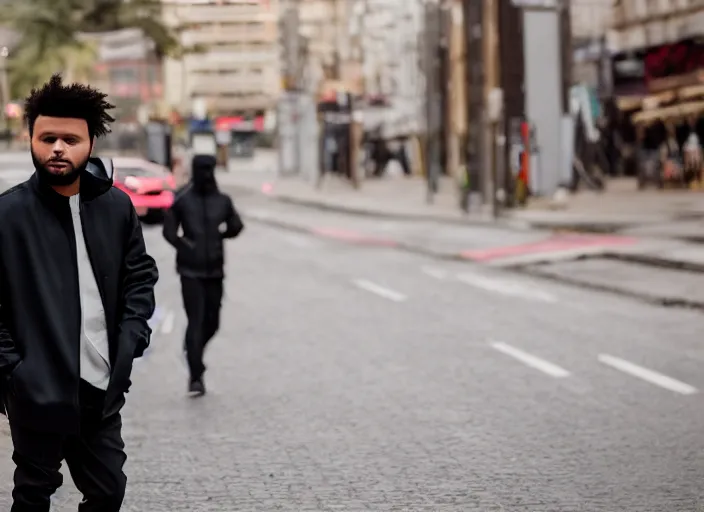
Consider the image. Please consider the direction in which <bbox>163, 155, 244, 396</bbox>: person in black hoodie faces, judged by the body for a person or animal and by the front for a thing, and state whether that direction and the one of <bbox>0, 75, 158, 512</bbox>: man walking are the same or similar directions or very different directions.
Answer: same or similar directions

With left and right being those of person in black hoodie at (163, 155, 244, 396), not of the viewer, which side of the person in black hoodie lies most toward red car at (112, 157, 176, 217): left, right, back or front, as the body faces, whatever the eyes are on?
back

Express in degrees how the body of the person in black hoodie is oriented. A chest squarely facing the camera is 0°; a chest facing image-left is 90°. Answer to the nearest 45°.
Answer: approximately 0°

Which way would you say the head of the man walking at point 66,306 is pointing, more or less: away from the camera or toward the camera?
toward the camera

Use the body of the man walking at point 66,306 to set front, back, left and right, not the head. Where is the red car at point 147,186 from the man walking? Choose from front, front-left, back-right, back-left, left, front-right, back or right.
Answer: back

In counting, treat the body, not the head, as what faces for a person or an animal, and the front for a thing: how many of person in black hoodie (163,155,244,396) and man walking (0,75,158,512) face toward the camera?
2

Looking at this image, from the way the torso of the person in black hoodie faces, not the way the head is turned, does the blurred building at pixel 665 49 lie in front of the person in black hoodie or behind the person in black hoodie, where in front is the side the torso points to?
behind

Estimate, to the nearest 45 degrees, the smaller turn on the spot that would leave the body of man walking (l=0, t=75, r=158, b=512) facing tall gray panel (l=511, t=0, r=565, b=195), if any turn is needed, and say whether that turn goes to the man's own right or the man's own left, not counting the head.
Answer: approximately 180°

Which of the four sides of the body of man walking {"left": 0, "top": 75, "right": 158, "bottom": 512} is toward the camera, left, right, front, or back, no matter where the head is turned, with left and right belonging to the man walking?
front

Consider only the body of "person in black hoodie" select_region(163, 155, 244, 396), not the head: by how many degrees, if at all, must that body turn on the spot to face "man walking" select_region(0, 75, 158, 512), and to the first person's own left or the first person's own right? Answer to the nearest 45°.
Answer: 0° — they already face them

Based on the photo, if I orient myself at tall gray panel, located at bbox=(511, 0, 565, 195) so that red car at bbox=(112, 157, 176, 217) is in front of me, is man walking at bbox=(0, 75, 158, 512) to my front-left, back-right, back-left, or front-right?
front-left

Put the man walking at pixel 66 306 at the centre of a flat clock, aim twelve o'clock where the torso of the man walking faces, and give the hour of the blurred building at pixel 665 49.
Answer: The blurred building is roughly at 7 o'clock from the man walking.

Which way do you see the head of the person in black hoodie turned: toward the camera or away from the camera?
toward the camera
